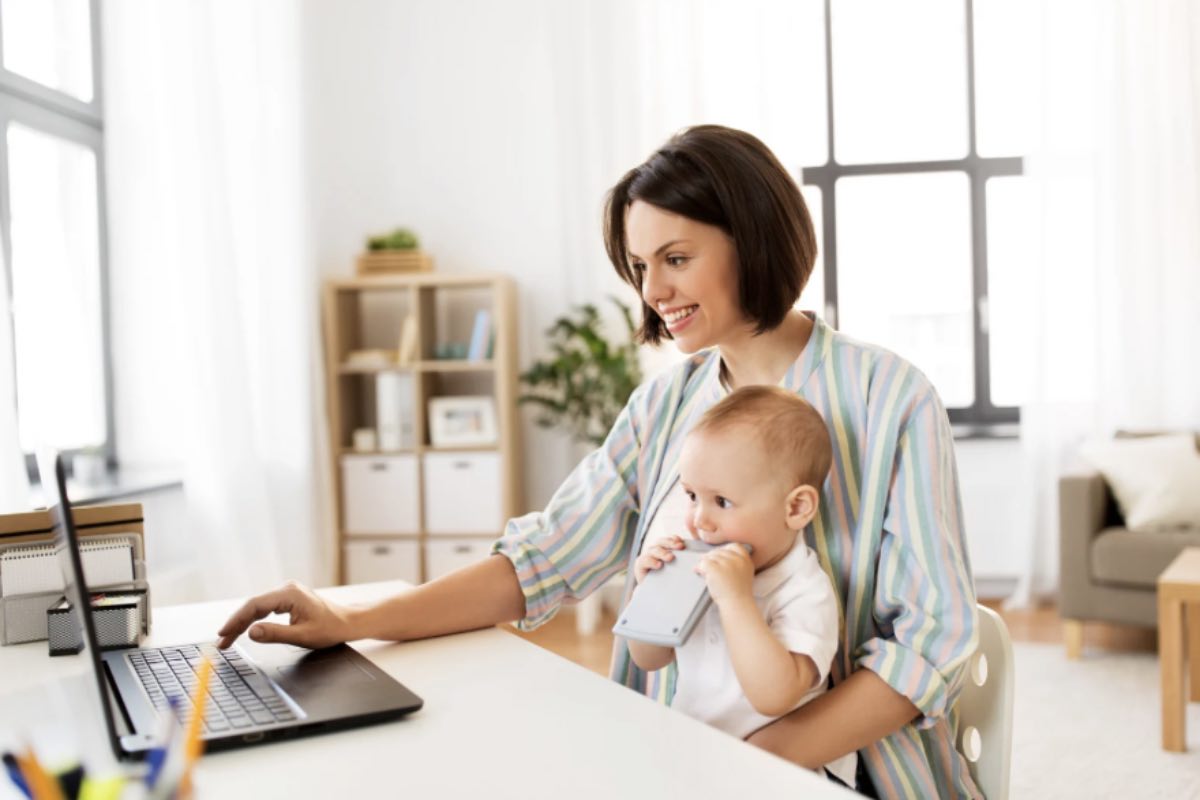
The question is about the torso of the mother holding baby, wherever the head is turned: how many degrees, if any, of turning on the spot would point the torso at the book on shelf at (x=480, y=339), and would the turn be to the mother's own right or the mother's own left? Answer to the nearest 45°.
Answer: approximately 135° to the mother's own right

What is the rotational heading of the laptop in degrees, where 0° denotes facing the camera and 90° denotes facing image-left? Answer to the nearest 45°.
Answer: approximately 270°

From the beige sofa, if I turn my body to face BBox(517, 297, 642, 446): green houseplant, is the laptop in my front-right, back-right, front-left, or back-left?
front-left

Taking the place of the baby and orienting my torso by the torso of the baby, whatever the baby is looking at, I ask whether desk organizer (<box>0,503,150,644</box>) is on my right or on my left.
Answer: on my right

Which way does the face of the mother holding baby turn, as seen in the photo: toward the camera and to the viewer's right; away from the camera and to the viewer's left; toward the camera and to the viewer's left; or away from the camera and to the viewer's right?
toward the camera and to the viewer's left

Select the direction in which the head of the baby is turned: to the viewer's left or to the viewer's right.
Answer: to the viewer's left

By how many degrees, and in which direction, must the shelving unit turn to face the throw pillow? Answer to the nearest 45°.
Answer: approximately 90° to its left

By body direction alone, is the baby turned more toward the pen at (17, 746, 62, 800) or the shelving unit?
the pen

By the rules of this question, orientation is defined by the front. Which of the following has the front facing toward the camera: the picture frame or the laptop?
the picture frame

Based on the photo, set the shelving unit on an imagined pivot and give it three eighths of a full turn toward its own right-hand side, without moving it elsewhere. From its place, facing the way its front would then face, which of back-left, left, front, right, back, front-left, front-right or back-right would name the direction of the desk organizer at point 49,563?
back-left

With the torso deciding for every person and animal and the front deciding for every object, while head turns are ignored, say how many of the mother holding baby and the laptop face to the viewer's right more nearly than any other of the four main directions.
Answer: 1

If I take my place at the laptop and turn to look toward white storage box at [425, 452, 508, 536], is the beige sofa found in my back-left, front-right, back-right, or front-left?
front-right

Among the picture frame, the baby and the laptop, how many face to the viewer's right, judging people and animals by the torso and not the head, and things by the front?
1

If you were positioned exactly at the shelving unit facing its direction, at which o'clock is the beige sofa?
The beige sofa is roughly at 10 o'clock from the shelving unit.

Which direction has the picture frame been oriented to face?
toward the camera
